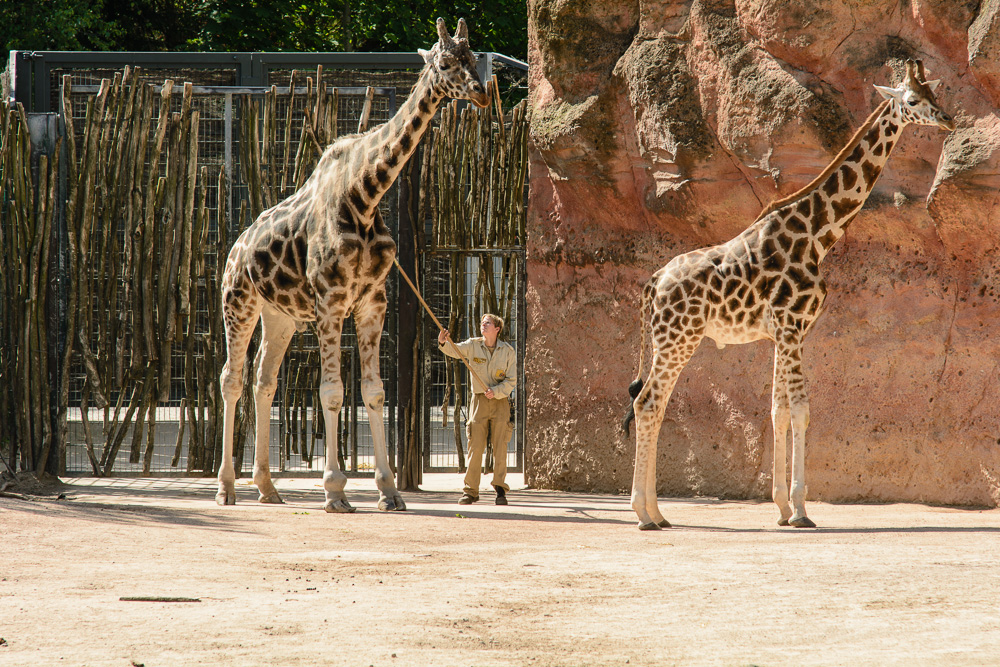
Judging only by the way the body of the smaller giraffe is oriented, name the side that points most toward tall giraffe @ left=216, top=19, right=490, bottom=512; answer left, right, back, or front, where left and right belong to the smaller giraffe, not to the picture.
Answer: back

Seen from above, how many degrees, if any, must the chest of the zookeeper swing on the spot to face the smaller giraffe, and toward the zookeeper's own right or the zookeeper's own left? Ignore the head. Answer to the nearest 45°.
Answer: approximately 45° to the zookeeper's own left

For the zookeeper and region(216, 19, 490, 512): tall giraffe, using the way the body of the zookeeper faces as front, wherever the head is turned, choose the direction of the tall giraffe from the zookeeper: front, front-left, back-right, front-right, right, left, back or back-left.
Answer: front-right

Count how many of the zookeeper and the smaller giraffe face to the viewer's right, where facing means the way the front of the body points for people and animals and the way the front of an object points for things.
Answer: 1

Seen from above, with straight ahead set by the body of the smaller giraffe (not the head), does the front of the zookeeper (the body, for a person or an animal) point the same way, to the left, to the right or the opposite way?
to the right

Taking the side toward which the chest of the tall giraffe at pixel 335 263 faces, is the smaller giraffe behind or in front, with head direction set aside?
in front

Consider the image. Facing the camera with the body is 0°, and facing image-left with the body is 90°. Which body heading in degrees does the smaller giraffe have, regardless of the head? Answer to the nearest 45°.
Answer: approximately 270°

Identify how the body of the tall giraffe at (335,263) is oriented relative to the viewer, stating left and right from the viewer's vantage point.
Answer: facing the viewer and to the right of the viewer

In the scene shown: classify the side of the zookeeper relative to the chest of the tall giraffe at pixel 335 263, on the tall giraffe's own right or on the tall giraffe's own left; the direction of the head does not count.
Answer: on the tall giraffe's own left
